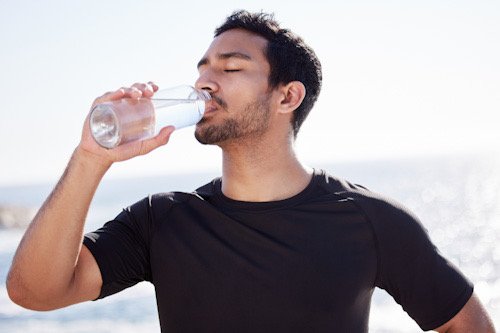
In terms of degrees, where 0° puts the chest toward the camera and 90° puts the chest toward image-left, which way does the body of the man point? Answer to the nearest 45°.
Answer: approximately 0°
